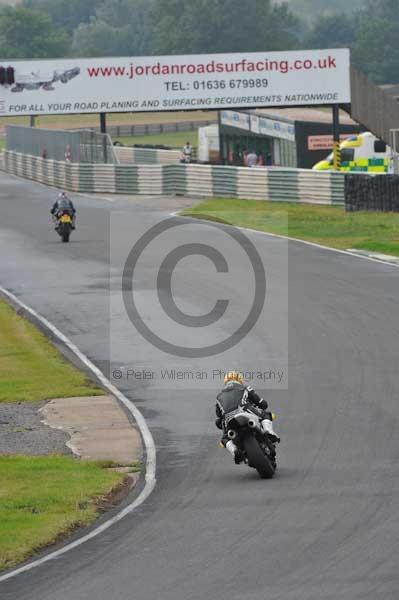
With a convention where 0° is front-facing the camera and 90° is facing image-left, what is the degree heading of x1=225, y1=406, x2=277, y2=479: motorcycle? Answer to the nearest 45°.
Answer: approximately 180°

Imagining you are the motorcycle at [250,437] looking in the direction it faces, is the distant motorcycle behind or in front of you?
in front
